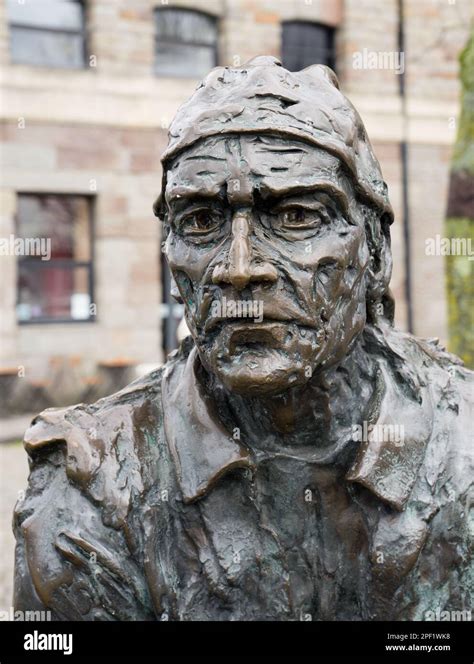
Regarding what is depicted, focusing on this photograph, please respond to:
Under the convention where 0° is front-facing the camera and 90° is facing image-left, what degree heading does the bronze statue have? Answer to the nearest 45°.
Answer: approximately 0°

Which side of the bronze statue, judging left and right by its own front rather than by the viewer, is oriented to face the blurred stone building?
back
